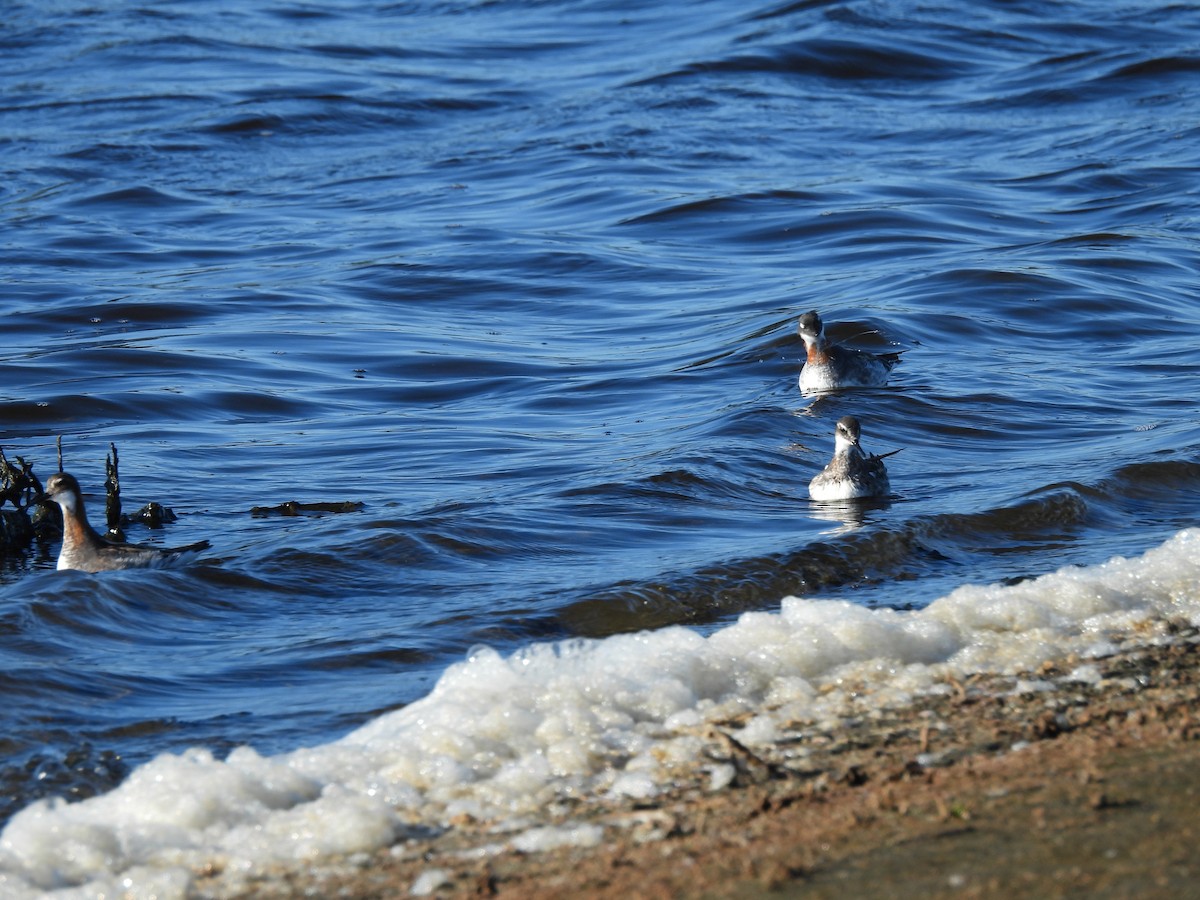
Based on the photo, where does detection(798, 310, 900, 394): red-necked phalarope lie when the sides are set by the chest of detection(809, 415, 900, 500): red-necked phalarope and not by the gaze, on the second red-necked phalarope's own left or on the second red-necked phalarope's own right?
on the second red-necked phalarope's own right

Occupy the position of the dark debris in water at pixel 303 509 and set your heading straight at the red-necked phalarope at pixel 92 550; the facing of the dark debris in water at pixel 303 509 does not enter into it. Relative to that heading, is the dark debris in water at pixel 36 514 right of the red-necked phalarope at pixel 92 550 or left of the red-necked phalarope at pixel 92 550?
right

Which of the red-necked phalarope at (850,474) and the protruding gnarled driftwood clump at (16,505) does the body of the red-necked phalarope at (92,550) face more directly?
the protruding gnarled driftwood clump

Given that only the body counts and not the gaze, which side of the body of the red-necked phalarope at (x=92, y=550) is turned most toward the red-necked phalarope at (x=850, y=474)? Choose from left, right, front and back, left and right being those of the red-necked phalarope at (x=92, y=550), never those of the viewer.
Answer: back

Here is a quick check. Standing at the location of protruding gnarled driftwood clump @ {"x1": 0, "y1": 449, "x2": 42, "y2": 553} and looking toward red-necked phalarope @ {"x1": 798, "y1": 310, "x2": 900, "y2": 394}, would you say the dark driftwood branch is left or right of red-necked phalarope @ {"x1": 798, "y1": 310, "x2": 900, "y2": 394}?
right

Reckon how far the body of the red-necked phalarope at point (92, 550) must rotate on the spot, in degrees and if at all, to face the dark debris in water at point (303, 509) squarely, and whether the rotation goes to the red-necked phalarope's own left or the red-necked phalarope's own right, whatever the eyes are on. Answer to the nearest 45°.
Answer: approximately 135° to the red-necked phalarope's own right

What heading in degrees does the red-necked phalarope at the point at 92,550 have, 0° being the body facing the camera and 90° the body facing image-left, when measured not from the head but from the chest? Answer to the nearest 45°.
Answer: approximately 90°

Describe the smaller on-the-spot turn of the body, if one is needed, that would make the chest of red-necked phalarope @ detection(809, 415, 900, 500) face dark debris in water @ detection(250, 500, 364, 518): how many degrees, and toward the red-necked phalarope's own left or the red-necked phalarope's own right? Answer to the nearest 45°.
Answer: approximately 45° to the red-necked phalarope's own right

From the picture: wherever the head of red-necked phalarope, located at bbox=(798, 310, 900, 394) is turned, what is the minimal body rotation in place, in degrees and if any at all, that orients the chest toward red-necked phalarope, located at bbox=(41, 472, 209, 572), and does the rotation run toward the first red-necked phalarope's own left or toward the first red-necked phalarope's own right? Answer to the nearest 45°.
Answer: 0° — it already faces it

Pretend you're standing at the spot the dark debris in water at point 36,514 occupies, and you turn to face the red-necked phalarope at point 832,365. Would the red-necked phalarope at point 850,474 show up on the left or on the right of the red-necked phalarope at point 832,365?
right
